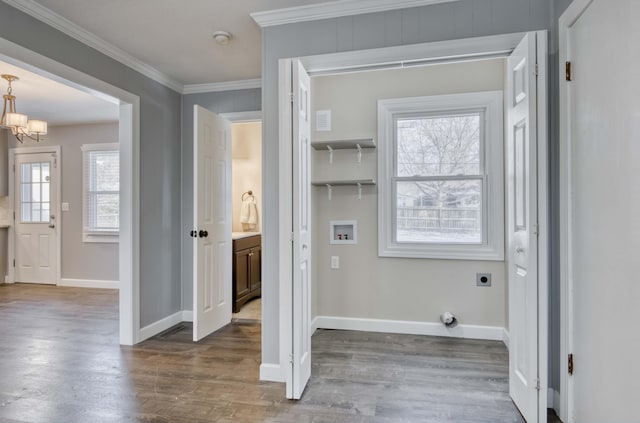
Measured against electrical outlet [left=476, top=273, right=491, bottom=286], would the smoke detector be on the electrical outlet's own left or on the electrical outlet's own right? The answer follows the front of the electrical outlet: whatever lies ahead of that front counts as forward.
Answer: on the electrical outlet's own right

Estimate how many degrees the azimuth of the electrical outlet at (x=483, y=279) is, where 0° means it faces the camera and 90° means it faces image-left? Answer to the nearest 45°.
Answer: approximately 0°

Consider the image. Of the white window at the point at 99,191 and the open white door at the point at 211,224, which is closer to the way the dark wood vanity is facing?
the open white door

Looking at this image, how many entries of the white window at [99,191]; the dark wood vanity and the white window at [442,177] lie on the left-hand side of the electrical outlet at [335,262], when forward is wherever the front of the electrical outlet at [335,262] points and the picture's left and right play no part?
1

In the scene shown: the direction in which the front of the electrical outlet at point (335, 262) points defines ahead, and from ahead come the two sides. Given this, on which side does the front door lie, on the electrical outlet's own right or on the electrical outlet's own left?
on the electrical outlet's own right
